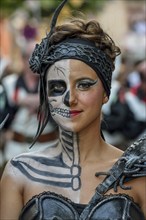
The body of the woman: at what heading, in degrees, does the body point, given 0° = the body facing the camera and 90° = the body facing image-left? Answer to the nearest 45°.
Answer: approximately 0°
